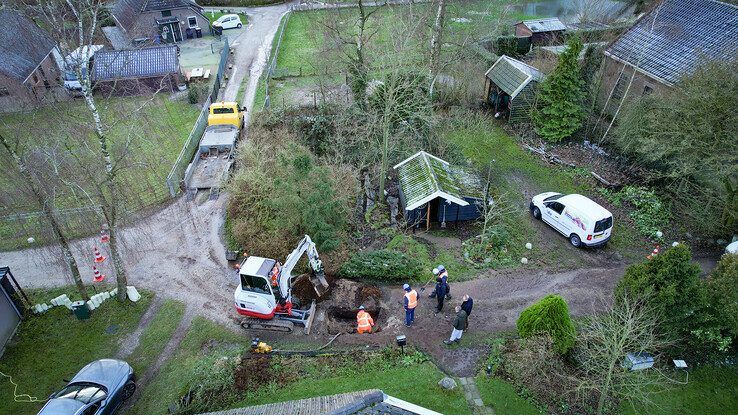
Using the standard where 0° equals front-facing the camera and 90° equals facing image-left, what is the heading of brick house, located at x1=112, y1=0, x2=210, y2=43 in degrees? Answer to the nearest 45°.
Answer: approximately 0°

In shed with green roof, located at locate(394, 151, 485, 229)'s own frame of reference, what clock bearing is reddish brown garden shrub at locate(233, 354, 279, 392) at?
The reddish brown garden shrub is roughly at 1 o'clock from the shed with green roof.

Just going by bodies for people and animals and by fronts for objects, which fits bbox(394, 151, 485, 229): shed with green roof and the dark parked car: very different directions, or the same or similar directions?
very different directions

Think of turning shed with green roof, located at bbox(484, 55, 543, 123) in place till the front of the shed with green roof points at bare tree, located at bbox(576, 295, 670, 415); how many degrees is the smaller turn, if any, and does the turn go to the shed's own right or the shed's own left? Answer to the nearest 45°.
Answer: approximately 45° to the shed's own left

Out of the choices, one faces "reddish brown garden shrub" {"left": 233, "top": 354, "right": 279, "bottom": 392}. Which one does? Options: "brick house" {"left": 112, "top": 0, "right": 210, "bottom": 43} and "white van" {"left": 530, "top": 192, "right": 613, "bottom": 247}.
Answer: the brick house

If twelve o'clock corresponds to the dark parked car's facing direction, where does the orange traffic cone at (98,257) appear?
The orange traffic cone is roughly at 11 o'clock from the dark parked car.

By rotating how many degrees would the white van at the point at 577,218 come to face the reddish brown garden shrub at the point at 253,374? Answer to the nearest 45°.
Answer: approximately 90° to its left

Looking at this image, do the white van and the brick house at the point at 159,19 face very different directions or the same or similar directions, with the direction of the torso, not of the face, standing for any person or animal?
very different directions

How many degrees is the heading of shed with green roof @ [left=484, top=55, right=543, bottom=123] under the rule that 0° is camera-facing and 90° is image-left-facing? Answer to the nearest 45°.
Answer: approximately 45°

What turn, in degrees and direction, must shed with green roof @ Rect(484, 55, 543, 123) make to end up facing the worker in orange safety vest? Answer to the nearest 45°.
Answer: approximately 45° to its left
